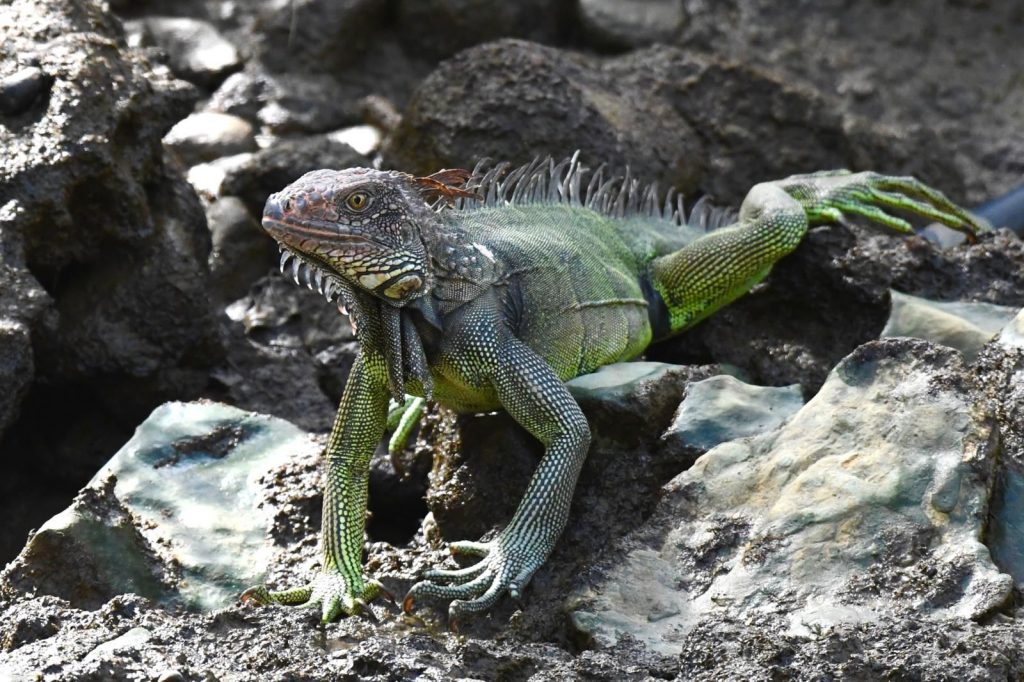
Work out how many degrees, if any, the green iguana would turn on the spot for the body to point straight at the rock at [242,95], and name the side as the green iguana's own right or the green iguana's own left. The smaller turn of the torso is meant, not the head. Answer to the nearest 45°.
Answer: approximately 90° to the green iguana's own right

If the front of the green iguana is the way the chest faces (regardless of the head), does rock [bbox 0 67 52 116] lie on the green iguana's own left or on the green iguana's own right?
on the green iguana's own right

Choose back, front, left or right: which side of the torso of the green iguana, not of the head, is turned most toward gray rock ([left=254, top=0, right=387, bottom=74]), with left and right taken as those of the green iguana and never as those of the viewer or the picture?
right

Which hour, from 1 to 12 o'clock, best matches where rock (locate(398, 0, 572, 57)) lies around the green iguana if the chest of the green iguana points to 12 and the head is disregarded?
The rock is roughly at 4 o'clock from the green iguana.

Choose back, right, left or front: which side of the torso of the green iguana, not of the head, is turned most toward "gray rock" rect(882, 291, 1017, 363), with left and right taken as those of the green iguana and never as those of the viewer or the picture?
back

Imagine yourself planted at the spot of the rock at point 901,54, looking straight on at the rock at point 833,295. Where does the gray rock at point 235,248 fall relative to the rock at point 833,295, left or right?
right

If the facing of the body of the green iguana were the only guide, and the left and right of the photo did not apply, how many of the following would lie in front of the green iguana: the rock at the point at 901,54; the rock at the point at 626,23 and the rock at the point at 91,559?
1

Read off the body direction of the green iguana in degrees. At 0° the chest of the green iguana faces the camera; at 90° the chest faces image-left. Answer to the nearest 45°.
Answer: approximately 45°

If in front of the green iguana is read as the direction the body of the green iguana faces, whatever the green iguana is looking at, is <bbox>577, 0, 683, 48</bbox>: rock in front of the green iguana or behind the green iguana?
behind

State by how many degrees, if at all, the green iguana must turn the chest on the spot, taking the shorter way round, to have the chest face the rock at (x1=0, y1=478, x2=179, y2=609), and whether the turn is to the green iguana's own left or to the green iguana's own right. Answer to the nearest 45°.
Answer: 0° — it already faces it
